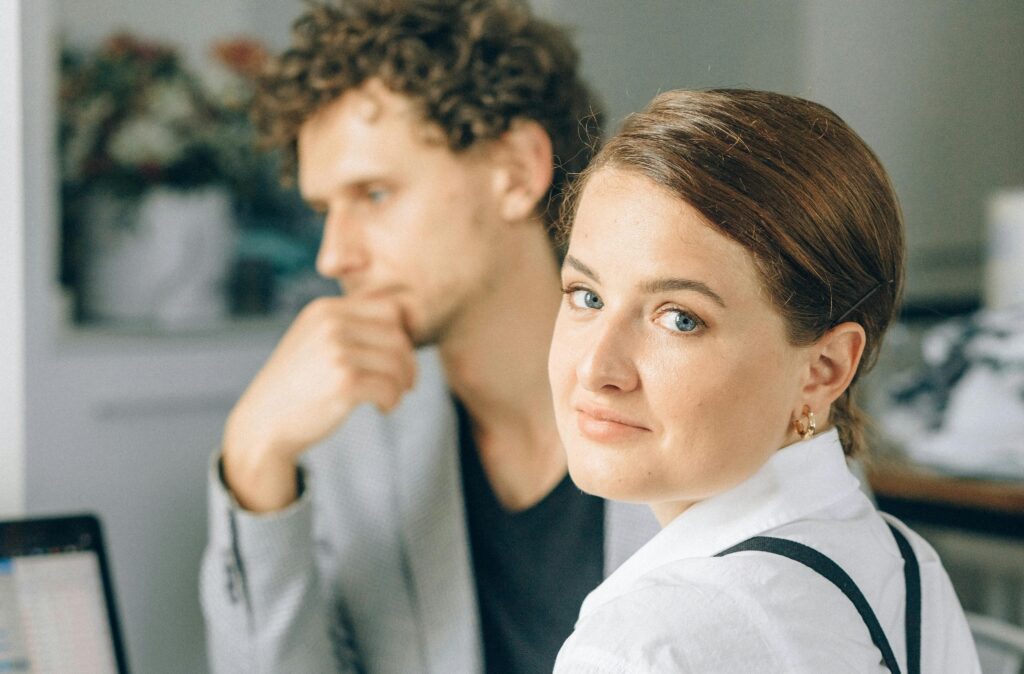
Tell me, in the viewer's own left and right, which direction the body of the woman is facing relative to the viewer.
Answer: facing away from the viewer and to the left of the viewer

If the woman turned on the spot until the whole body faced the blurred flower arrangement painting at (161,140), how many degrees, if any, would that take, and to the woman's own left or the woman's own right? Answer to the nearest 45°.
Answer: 0° — they already face it

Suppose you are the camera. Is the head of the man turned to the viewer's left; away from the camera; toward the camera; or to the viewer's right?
to the viewer's left

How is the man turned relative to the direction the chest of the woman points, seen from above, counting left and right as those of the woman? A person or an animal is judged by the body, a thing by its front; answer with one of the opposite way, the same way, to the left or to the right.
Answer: to the left

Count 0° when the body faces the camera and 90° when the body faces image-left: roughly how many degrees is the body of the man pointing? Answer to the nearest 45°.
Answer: approximately 45°
